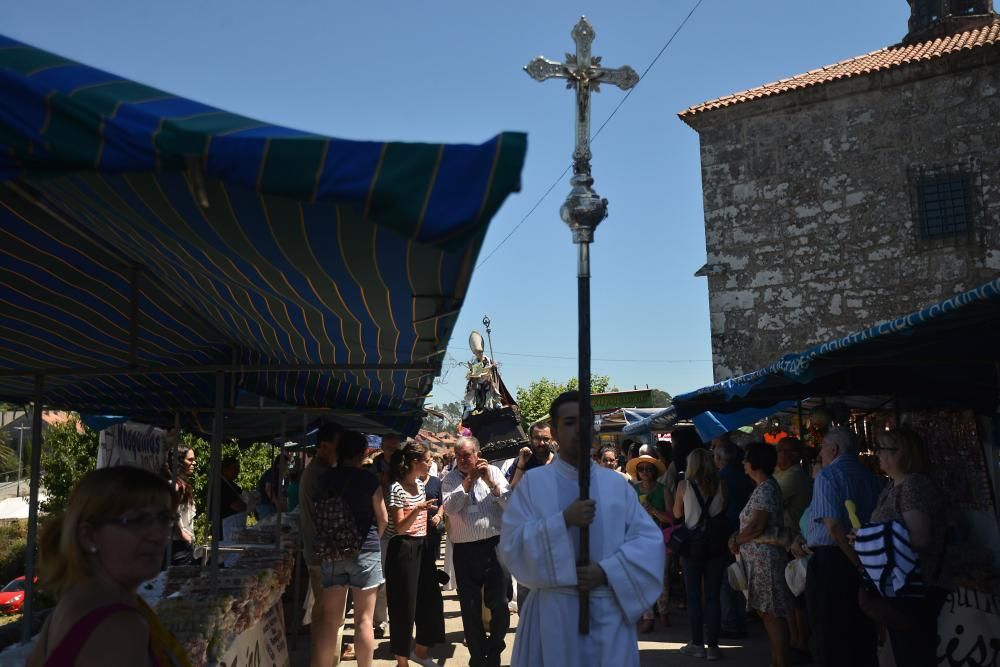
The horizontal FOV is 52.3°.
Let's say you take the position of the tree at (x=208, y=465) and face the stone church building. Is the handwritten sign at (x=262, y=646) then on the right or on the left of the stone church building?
right

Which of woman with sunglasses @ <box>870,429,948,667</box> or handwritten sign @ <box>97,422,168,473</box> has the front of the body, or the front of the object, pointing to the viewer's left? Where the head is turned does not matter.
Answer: the woman with sunglasses

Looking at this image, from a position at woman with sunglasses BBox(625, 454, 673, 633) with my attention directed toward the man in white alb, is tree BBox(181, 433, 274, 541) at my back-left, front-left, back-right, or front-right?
back-right

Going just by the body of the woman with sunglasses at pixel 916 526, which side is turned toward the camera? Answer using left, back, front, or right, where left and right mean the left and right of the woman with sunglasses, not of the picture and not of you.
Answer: left

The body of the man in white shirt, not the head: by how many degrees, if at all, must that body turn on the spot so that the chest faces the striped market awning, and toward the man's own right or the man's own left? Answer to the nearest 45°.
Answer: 0° — they already face it

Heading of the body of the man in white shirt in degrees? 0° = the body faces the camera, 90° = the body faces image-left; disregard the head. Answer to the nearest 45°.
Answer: approximately 0°

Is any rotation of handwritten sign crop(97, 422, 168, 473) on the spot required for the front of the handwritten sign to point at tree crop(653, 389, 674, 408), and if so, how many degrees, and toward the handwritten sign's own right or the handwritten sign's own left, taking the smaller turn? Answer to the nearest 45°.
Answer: approximately 135° to the handwritten sign's own left

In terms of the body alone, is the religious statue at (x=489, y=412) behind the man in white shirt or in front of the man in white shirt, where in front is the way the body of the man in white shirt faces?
behind
